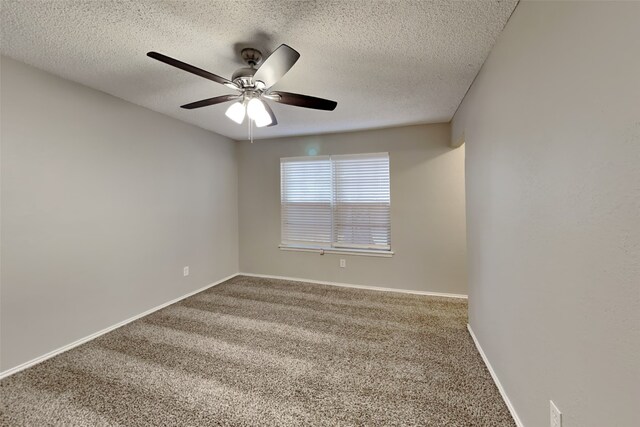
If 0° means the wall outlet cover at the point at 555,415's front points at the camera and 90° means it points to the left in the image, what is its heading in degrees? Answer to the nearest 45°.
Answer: approximately 45°

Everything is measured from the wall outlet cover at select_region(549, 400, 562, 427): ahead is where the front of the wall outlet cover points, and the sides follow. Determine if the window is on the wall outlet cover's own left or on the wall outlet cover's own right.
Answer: on the wall outlet cover's own right
